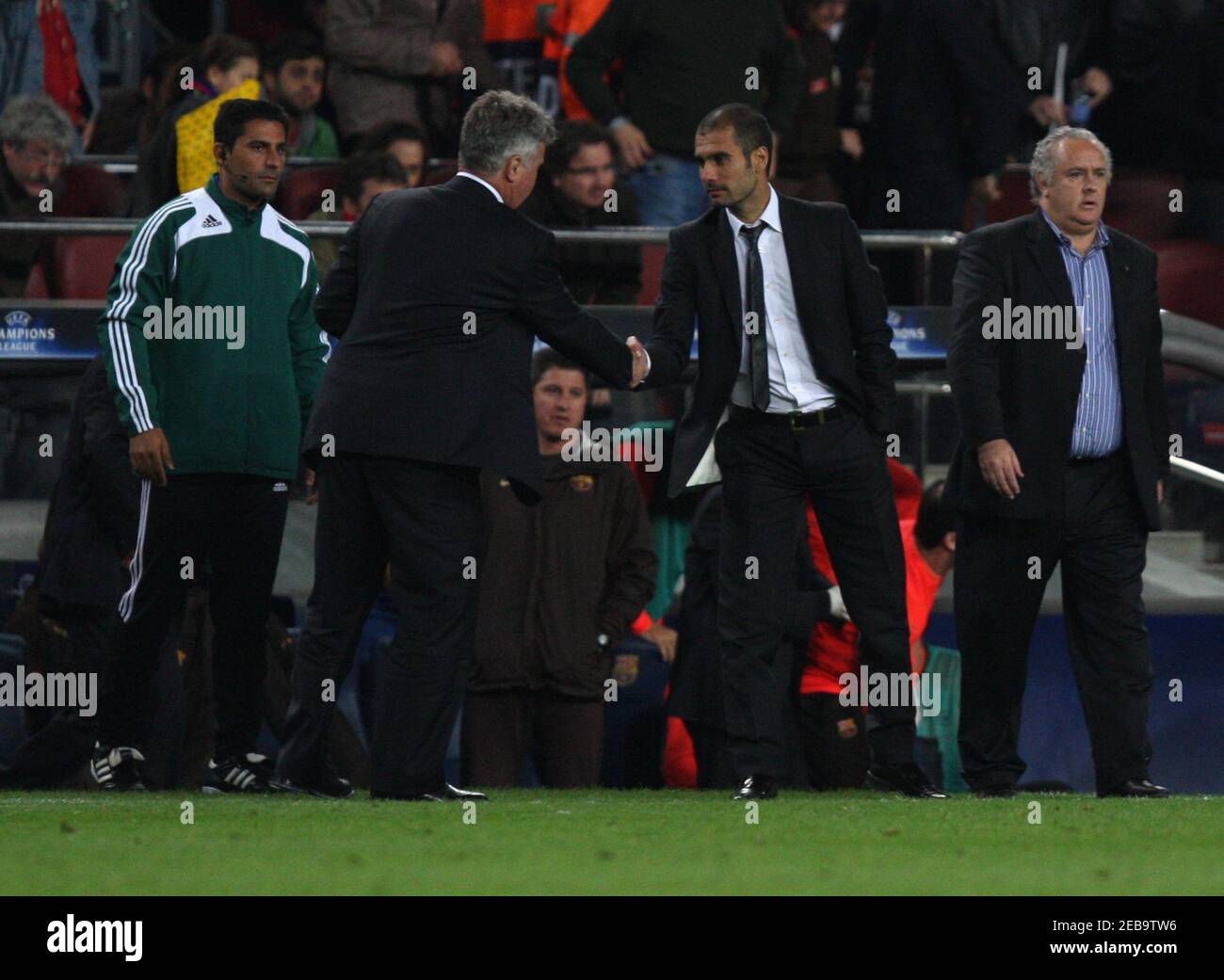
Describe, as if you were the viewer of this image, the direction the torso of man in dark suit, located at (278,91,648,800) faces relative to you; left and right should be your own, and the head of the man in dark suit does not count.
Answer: facing away from the viewer and to the right of the viewer

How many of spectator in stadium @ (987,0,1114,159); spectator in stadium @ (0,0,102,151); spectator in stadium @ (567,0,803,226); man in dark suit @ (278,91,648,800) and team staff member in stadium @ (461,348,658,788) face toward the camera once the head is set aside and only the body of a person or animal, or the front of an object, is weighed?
4

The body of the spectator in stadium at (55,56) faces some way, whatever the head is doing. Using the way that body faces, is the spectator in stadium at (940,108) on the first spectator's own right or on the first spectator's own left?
on the first spectator's own left

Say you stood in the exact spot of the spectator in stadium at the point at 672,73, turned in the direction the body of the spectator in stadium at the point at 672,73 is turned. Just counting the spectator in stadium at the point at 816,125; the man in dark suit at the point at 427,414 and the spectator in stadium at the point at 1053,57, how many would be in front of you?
1

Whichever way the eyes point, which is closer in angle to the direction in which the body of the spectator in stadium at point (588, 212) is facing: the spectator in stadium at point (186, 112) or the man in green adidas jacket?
the man in green adidas jacket

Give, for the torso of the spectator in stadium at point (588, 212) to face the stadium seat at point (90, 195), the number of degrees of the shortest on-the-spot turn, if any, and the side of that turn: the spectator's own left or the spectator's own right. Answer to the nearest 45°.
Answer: approximately 135° to the spectator's own right

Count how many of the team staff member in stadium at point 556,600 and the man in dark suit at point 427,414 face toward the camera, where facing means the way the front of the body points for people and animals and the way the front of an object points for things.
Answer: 1

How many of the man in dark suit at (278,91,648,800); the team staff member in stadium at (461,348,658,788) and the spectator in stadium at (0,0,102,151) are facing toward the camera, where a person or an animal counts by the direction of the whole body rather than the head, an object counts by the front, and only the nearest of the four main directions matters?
2

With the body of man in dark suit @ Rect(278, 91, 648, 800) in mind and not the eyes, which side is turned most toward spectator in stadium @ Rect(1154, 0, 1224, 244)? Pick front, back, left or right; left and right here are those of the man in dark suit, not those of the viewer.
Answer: front

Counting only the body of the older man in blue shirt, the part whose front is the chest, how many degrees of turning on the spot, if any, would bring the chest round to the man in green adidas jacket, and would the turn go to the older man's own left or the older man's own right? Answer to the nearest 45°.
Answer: approximately 135° to the older man's own right
